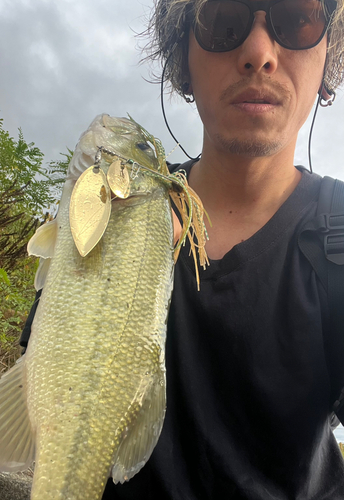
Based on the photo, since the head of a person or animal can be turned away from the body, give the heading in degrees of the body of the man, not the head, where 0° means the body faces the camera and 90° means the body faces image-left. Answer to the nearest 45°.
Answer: approximately 0°
